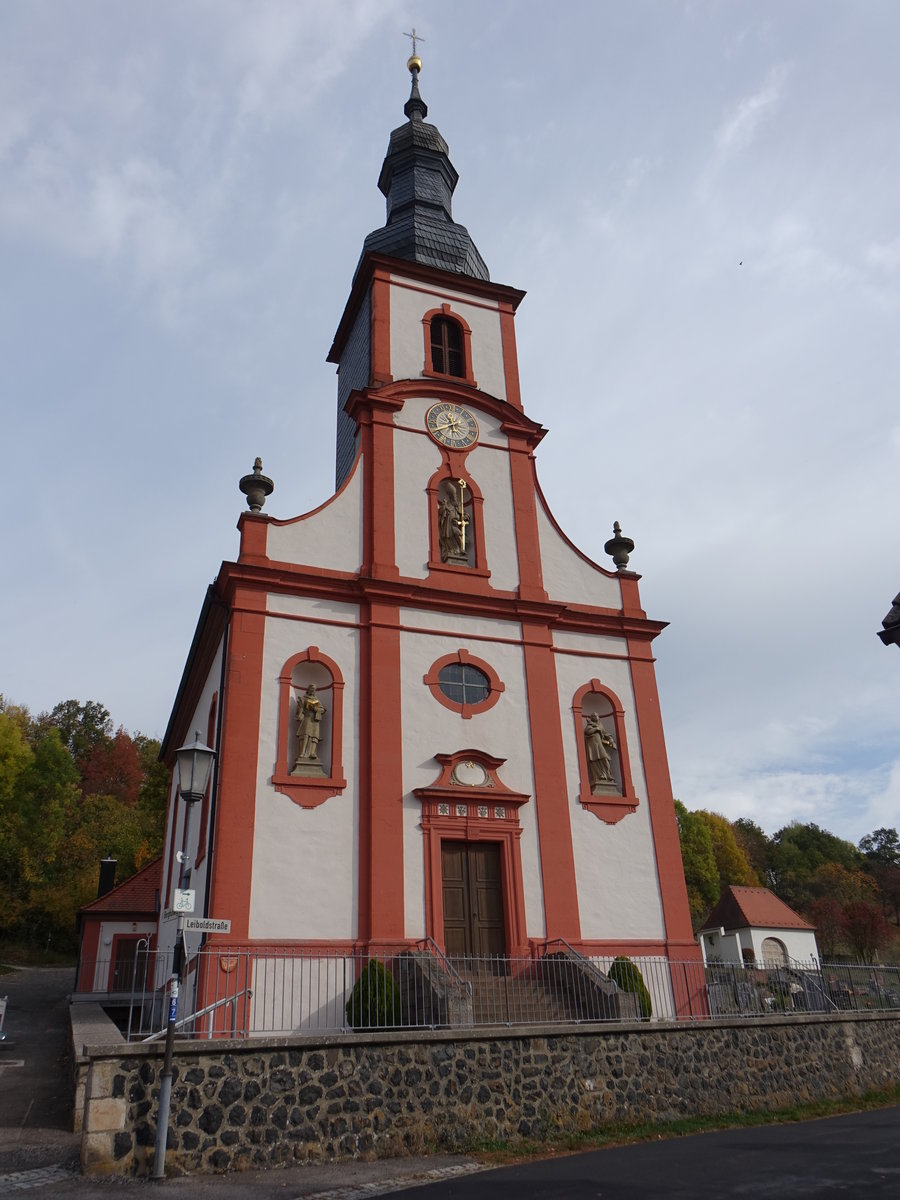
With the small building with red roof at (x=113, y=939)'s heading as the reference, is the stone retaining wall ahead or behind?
ahead

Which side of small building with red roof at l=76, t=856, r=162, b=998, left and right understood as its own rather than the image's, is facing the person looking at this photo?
front

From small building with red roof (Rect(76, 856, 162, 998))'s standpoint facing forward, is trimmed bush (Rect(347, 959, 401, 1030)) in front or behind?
in front

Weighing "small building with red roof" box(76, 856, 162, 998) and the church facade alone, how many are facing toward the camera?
2

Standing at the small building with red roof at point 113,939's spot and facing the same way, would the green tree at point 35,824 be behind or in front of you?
behind

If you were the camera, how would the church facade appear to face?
facing the viewer

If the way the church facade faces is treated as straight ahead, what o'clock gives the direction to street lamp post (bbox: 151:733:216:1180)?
The street lamp post is roughly at 1 o'clock from the church facade.

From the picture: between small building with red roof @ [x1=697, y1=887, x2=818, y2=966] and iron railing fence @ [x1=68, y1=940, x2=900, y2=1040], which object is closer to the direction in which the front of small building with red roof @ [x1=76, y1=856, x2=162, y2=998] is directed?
the iron railing fence

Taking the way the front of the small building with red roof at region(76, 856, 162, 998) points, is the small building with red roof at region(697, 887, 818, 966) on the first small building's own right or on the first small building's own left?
on the first small building's own left

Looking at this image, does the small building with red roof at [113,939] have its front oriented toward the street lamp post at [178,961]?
yes

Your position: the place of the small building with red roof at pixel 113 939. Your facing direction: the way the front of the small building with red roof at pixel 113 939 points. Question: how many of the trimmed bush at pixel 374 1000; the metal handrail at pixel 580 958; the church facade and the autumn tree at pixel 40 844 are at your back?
1

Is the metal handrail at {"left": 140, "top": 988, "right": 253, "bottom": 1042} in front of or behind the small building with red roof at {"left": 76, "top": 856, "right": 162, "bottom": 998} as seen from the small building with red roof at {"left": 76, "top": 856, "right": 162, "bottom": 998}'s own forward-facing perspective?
in front
